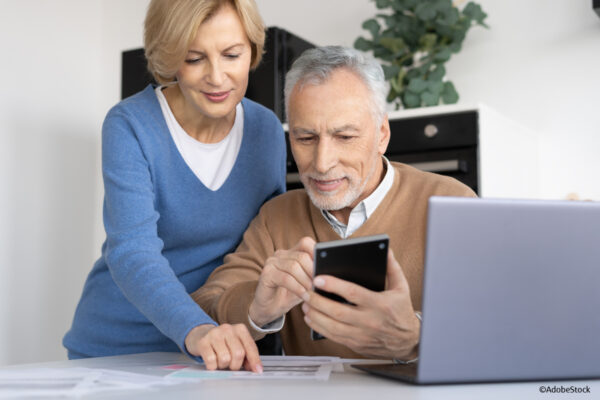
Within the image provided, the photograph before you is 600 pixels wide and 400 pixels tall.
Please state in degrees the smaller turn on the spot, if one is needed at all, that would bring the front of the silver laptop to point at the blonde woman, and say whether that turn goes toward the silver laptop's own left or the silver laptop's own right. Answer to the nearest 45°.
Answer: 0° — it already faces them

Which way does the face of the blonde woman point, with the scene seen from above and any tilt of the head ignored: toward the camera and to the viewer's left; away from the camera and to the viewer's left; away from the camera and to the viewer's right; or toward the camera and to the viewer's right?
toward the camera and to the viewer's right

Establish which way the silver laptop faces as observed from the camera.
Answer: facing away from the viewer and to the left of the viewer

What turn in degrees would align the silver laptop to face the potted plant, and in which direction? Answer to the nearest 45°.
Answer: approximately 45° to its right

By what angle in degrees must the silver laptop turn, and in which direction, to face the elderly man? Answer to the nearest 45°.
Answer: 0° — it already faces them

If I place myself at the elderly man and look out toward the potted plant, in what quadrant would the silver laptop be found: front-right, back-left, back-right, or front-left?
back-right

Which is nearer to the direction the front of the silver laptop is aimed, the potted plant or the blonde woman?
the blonde woman
